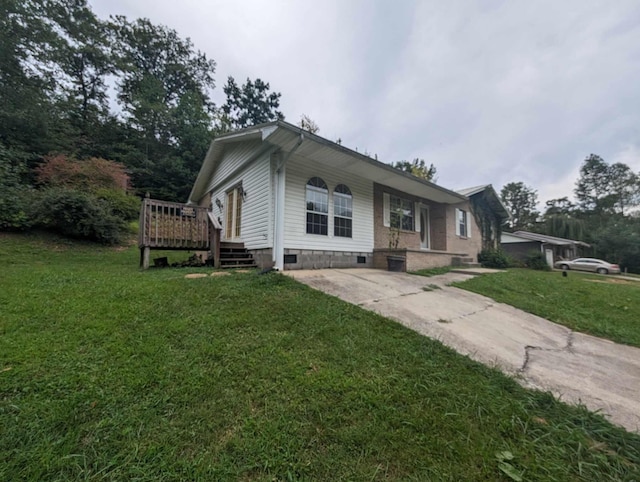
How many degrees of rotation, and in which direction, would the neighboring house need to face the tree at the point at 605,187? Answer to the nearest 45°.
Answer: approximately 135° to its left

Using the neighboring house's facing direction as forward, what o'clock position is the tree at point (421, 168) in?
The tree is roughly at 3 o'clock from the neighboring house.

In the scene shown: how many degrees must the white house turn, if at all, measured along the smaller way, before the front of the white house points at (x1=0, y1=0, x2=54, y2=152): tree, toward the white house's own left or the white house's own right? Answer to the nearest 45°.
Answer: approximately 135° to the white house's own right

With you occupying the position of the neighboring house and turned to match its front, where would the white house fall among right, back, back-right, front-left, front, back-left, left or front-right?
front-right

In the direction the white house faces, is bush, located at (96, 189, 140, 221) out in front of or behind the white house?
behind

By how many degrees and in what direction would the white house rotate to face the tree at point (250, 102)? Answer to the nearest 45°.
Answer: approximately 180°

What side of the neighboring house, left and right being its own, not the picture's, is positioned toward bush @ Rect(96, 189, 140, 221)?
right

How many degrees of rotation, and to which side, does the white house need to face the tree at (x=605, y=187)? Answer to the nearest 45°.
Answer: approximately 90° to its left

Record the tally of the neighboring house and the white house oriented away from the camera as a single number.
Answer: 0

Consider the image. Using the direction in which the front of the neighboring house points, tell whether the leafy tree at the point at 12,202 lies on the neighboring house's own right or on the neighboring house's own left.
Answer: on the neighboring house's own right

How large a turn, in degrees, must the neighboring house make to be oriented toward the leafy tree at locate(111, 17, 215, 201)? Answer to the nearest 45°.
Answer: approximately 90° to its right

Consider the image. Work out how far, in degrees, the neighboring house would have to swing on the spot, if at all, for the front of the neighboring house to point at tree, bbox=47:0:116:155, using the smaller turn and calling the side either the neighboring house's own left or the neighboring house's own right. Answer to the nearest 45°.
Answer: approximately 90° to the neighboring house's own right

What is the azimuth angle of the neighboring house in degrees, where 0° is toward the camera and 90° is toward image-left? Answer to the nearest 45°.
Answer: approximately 315°
